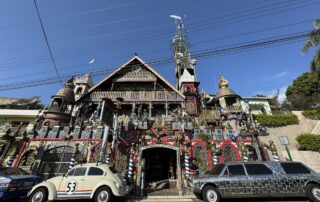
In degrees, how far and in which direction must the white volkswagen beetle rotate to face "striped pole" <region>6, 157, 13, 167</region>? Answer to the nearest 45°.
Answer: approximately 45° to its right

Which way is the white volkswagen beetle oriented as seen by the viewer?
to the viewer's left

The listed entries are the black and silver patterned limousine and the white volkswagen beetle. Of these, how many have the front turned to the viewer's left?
2

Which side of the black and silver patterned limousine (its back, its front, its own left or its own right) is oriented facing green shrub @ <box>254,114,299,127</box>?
right

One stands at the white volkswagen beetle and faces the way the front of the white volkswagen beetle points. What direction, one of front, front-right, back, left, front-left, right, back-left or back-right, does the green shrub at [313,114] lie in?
back

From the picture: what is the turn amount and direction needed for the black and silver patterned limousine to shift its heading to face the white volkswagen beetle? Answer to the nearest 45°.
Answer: approximately 45° to its left

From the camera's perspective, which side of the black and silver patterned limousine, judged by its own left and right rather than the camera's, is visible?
left

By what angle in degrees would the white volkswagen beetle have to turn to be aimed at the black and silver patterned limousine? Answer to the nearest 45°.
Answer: approximately 135° to its left

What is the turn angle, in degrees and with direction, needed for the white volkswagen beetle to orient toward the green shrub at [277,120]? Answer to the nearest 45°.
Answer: approximately 180°

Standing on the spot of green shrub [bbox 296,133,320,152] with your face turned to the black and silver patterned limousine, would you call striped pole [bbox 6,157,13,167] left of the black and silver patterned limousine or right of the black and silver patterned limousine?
right

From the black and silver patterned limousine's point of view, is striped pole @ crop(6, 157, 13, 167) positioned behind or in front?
in front
